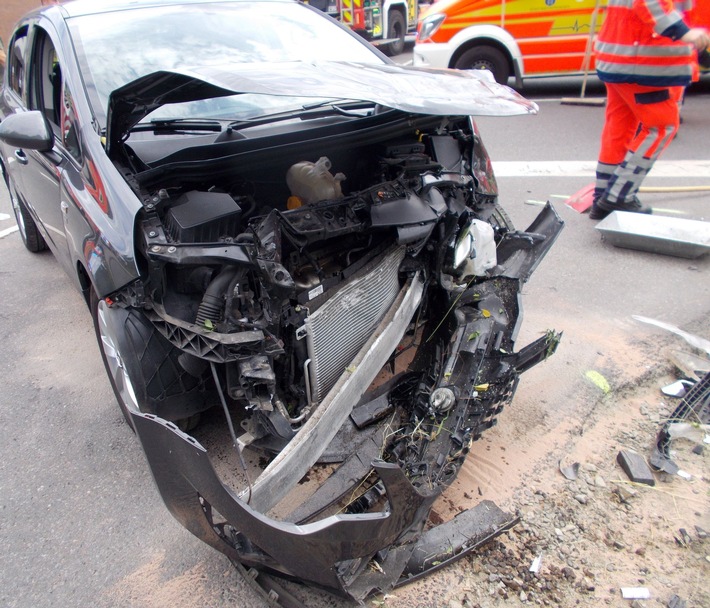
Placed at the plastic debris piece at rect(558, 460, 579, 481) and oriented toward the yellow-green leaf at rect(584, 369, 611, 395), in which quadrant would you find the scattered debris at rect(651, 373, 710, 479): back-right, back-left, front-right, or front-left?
front-right

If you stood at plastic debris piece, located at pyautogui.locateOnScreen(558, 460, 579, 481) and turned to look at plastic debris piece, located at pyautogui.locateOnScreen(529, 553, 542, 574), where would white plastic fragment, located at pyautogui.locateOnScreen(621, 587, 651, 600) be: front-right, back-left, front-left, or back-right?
front-left

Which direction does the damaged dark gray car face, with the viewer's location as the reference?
facing the viewer and to the right of the viewer

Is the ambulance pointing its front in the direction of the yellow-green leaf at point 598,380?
no

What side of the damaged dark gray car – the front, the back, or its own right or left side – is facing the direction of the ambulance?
left

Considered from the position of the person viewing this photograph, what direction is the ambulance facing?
facing to the left of the viewer

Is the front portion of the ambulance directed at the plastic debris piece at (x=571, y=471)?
no

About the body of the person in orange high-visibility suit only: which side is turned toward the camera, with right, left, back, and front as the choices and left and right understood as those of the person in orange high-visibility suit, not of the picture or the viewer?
right

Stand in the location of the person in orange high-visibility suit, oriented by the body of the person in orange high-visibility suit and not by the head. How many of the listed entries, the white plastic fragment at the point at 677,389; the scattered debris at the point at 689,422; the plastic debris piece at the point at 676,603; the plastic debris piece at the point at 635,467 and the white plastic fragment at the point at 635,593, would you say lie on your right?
5

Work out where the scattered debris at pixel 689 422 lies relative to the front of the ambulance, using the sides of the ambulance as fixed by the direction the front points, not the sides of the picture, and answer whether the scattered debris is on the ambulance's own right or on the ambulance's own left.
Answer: on the ambulance's own left

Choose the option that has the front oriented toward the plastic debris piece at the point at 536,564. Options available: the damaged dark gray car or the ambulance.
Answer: the damaged dark gray car

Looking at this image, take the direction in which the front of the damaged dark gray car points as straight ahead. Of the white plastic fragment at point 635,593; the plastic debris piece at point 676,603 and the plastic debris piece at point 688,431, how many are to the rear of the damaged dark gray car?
0

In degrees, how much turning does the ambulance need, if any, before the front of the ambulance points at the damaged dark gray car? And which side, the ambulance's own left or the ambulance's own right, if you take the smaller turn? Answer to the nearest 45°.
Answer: approximately 90° to the ambulance's own left
